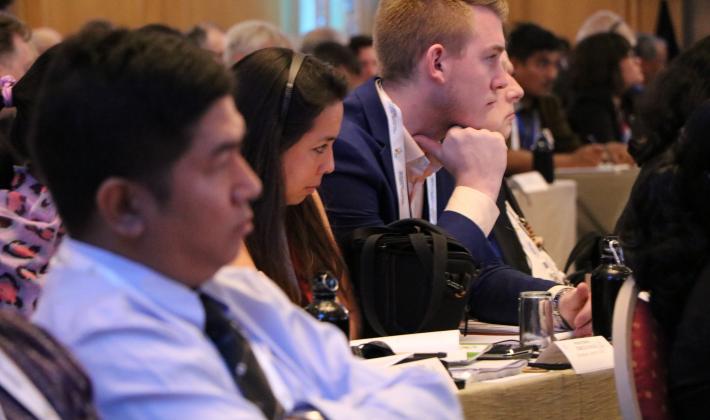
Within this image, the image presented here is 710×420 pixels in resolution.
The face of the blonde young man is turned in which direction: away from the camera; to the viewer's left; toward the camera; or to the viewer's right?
to the viewer's right

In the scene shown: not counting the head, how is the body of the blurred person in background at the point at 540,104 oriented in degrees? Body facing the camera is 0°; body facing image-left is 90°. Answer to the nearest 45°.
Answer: approximately 315°

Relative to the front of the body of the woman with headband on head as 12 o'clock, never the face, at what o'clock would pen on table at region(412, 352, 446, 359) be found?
The pen on table is roughly at 2 o'clock from the woman with headband on head.

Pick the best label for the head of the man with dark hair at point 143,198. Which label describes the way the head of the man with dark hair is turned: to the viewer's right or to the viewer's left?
to the viewer's right

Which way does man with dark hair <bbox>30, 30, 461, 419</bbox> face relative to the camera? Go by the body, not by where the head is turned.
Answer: to the viewer's right

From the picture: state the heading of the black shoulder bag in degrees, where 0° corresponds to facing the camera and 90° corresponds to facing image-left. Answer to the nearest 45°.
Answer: approximately 0°

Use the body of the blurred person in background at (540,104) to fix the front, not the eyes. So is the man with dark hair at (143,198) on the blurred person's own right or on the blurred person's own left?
on the blurred person's own right

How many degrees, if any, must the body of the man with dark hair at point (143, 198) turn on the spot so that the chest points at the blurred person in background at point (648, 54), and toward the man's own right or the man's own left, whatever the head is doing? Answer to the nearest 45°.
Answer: approximately 45° to the man's own left

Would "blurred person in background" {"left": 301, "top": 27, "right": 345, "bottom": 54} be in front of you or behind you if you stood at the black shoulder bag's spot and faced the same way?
behind

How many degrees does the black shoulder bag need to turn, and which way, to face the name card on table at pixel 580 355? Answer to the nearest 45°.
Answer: approximately 45° to its left

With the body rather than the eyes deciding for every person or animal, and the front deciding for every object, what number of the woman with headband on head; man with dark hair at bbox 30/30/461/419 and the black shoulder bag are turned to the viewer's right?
2

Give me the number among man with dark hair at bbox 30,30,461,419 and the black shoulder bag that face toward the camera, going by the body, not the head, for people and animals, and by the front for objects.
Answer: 1
